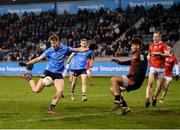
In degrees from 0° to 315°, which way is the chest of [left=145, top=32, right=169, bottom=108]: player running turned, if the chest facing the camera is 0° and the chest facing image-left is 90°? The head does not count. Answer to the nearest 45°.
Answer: approximately 45°

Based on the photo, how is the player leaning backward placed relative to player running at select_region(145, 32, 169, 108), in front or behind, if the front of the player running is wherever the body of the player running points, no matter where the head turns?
in front

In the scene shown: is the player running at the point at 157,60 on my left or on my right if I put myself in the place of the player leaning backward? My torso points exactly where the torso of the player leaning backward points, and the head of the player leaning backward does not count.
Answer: on my right

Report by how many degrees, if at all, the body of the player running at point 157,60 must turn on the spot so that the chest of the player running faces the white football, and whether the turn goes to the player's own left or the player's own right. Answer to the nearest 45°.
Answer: approximately 90° to the player's own right

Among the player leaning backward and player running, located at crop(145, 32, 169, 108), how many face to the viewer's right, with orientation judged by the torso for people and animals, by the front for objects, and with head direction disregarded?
0

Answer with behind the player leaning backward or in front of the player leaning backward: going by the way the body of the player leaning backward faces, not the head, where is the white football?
in front

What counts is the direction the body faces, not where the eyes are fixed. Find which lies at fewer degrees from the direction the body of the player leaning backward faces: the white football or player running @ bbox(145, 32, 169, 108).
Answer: the white football

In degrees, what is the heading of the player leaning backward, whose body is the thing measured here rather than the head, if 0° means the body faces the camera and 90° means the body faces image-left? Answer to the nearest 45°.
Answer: approximately 90°
